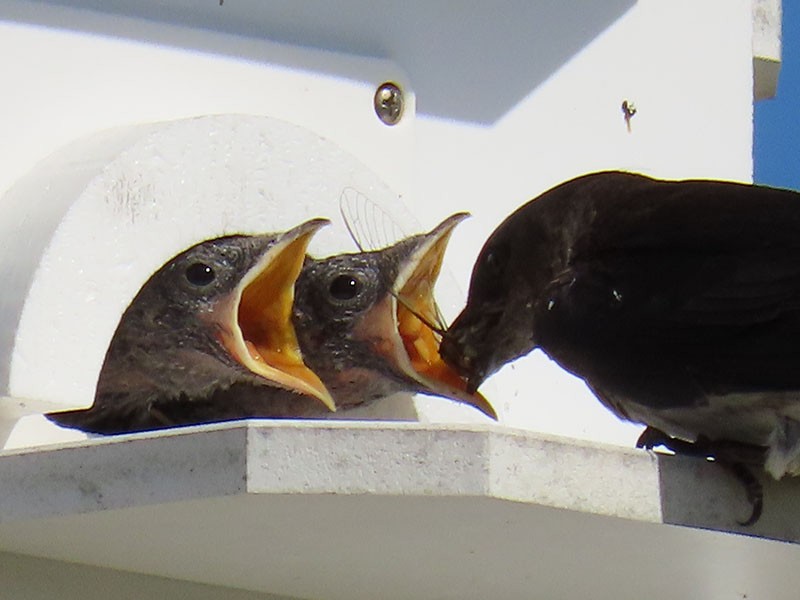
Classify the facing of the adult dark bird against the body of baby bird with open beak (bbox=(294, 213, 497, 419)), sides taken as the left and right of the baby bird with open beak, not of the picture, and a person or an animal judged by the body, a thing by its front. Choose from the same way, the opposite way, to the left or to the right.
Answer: the opposite way

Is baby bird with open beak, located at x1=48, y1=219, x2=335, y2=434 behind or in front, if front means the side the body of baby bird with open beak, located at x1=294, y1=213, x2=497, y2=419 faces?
behind

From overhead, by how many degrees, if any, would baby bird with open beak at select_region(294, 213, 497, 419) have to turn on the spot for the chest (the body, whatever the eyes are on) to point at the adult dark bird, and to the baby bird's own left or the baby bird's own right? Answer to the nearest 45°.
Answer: approximately 45° to the baby bird's own right

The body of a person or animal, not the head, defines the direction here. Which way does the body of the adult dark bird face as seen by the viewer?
to the viewer's left

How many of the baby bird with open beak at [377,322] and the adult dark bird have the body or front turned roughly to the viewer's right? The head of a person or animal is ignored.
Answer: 1

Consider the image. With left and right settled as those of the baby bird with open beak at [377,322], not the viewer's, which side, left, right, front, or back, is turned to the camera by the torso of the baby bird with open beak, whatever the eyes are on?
right
